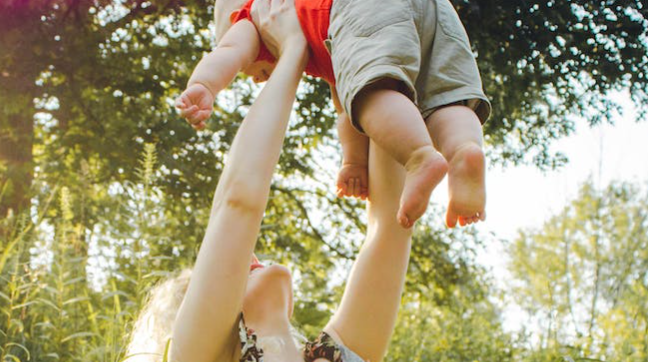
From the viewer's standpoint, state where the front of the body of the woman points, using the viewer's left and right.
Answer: facing the viewer and to the right of the viewer
